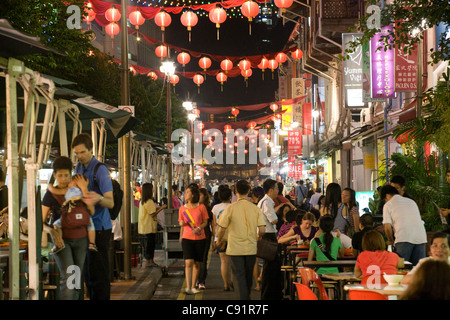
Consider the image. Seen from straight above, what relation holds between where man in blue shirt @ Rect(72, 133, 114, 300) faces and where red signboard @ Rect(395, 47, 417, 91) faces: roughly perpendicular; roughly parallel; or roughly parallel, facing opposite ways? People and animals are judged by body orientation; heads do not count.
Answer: roughly parallel

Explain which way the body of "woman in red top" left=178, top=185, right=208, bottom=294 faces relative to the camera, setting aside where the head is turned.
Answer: toward the camera

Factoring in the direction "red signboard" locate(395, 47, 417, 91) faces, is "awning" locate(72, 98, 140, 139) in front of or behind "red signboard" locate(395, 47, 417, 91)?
in front

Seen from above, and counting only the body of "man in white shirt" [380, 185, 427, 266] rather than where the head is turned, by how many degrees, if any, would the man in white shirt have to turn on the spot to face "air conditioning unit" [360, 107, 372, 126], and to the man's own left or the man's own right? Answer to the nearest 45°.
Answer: approximately 45° to the man's own right

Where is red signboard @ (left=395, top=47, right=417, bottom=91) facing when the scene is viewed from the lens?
facing the viewer

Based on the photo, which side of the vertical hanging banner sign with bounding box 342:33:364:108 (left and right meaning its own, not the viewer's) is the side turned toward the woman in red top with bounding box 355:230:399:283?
front

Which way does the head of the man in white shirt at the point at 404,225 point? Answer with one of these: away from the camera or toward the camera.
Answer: away from the camera

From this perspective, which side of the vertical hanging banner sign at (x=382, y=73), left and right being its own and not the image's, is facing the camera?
front

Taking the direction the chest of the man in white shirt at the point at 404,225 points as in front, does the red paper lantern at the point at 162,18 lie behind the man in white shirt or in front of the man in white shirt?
in front

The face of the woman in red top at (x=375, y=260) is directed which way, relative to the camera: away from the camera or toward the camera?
away from the camera

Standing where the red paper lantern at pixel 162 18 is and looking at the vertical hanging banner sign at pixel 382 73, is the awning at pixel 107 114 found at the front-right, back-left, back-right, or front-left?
front-right

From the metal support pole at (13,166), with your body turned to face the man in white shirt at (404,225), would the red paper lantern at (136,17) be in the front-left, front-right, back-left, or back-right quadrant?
front-left

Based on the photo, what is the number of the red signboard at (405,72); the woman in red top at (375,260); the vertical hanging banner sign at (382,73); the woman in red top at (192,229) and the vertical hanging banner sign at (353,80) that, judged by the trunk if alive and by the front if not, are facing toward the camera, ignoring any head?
4

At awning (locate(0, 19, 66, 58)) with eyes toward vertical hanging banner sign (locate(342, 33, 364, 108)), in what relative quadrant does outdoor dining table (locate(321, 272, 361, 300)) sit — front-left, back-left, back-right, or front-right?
front-right
